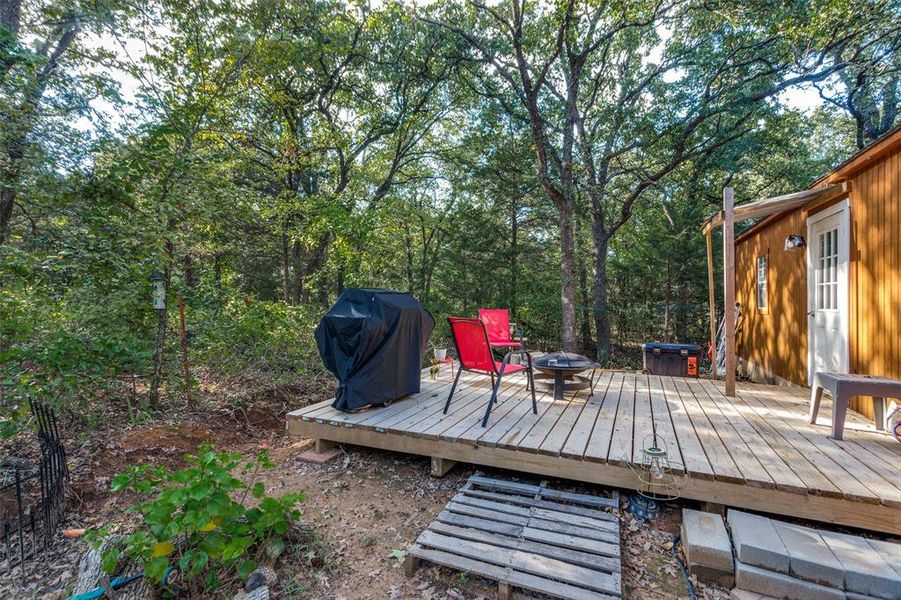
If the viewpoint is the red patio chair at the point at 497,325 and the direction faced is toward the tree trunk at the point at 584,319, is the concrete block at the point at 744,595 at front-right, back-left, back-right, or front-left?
back-right

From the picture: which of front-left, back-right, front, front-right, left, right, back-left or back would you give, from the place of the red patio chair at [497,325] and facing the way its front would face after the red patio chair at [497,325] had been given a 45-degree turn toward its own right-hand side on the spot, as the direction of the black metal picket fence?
front-right

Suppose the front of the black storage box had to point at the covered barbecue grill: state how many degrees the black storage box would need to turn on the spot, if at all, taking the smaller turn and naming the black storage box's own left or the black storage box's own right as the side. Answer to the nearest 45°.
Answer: approximately 45° to the black storage box's own right

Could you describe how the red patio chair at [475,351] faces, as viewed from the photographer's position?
facing away from the viewer and to the right of the viewer

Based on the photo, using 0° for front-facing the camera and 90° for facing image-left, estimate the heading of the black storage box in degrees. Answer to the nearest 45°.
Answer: approximately 0°

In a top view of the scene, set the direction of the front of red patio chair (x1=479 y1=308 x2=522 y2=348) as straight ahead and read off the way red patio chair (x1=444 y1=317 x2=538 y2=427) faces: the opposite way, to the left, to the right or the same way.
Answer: to the left

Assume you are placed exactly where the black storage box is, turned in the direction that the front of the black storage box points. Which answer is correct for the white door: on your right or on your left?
on your left

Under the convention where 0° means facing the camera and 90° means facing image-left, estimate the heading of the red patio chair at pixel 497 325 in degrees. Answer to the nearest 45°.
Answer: approximately 315°

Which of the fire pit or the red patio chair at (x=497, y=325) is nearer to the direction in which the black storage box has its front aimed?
the fire pit

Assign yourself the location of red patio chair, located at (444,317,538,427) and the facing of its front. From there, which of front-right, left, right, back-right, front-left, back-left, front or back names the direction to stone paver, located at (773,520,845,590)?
right

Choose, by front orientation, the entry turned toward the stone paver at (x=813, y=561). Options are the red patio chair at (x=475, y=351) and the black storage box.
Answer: the black storage box

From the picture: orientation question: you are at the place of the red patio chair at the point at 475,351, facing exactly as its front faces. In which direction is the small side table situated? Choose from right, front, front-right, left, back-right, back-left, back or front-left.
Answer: front-right

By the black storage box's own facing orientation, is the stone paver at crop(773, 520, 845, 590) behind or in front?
in front
